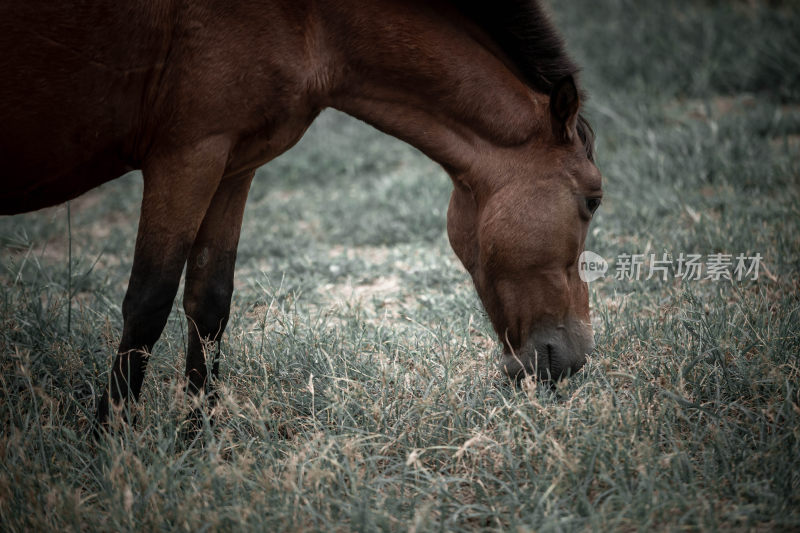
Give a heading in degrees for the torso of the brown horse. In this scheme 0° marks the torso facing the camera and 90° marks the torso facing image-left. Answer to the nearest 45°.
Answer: approximately 270°
